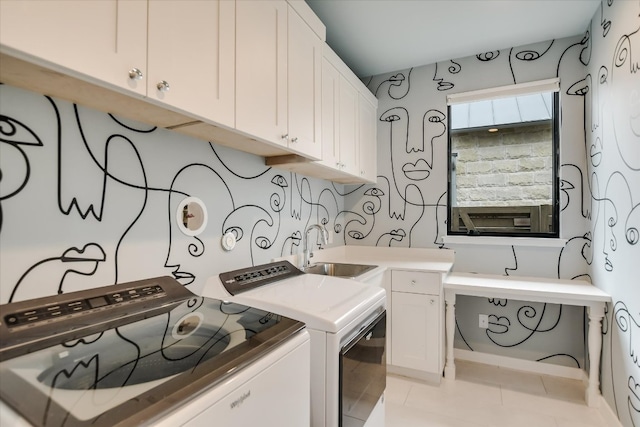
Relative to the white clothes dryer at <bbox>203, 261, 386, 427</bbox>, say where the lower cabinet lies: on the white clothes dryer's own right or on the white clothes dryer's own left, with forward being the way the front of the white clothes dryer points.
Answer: on the white clothes dryer's own left

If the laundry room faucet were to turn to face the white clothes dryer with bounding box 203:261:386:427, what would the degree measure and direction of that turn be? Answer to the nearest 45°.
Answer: approximately 45° to its right

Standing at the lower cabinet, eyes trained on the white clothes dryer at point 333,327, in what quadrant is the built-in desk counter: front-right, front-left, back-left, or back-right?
back-left

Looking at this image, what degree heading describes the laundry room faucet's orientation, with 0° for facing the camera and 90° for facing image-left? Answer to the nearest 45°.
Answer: approximately 315°

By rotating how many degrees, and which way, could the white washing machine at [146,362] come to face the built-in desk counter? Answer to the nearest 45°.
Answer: approximately 45° to its left

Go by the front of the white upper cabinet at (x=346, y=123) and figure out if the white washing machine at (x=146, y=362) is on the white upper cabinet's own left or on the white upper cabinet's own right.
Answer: on the white upper cabinet's own right

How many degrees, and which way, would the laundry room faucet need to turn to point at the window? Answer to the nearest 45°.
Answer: approximately 45° to its left

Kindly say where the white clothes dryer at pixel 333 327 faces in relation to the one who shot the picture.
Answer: facing the viewer and to the right of the viewer

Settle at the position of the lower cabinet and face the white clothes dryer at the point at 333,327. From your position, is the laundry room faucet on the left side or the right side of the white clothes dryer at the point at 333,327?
right
